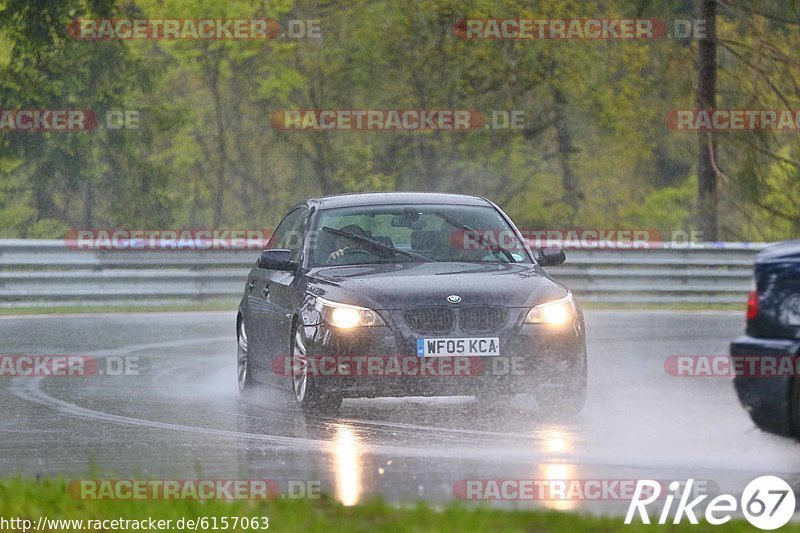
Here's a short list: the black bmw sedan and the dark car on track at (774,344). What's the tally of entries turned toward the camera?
1

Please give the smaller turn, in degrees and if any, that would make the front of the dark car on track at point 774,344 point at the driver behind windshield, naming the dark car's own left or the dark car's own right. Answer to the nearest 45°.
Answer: approximately 135° to the dark car's own left

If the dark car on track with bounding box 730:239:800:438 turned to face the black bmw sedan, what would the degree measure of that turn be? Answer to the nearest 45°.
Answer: approximately 135° to its left

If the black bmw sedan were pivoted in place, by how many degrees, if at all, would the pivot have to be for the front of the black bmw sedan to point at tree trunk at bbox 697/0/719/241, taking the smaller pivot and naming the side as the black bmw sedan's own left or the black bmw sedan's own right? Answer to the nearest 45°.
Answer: approximately 180°

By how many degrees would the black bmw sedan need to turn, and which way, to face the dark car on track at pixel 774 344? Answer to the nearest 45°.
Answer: approximately 45° to its left

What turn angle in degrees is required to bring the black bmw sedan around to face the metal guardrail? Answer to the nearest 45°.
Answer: approximately 180°

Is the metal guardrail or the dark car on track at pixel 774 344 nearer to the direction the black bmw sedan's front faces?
the dark car on track

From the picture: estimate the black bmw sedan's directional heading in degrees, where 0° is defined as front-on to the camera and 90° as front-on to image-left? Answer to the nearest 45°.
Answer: approximately 0°
